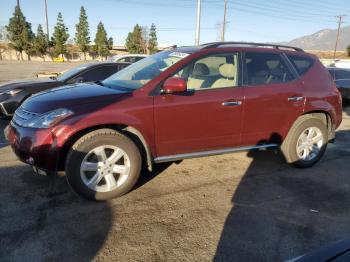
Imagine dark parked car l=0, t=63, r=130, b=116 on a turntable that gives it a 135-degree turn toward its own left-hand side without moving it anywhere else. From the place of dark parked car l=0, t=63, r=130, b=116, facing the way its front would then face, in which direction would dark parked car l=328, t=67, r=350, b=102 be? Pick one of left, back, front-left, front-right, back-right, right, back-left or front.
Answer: front

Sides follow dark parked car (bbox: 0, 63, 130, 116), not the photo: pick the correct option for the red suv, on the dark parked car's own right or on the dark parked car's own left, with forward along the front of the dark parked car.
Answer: on the dark parked car's own left

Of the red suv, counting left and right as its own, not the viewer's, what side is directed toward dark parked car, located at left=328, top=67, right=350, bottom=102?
back

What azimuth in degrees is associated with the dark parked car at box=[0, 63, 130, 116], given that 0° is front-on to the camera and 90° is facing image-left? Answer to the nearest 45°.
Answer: approximately 45°

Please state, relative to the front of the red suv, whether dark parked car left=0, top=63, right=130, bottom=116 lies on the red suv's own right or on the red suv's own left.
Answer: on the red suv's own right

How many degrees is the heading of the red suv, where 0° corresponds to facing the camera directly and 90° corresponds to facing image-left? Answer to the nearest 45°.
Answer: approximately 45°
